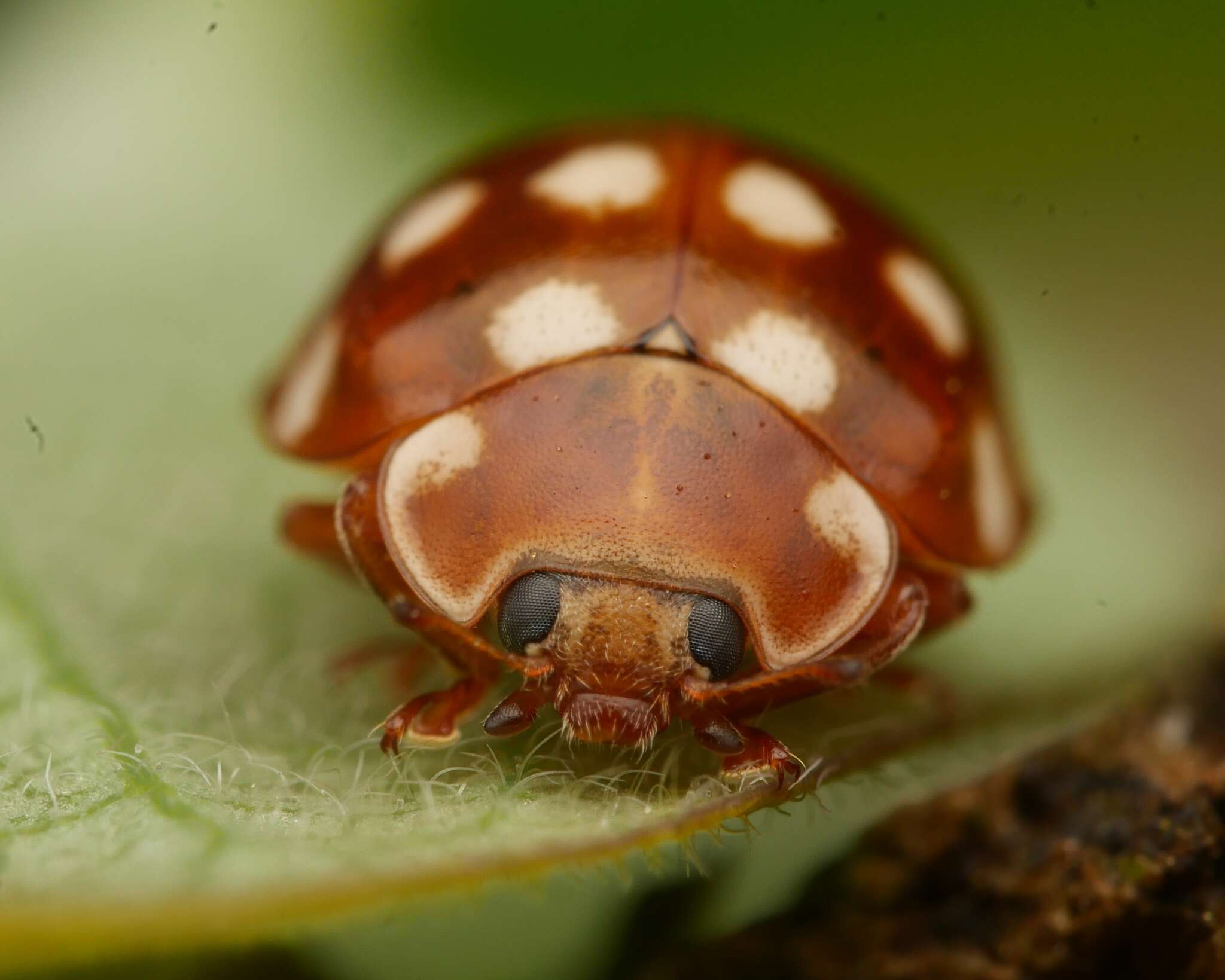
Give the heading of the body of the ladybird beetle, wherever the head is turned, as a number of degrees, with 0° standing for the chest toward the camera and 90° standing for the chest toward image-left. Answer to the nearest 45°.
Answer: approximately 0°
